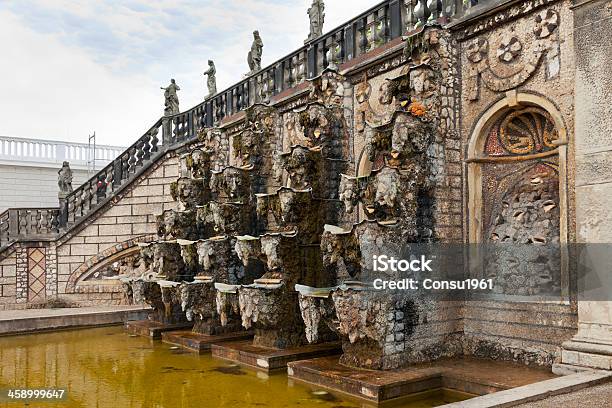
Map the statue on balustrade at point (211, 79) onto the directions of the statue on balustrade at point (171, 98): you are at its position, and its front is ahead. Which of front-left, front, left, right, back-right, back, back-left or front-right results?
back-left

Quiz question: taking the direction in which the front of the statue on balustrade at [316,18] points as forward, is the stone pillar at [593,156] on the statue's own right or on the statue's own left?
on the statue's own left

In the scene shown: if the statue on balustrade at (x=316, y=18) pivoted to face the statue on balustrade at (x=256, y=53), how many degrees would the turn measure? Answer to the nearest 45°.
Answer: approximately 90° to its right

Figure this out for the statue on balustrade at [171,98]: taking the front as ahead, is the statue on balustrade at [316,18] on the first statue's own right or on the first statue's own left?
on the first statue's own left

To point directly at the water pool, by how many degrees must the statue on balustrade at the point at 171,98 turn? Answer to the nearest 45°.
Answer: approximately 45° to its left

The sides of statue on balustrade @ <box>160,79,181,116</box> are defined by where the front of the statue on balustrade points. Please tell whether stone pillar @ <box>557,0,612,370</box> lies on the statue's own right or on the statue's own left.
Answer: on the statue's own left

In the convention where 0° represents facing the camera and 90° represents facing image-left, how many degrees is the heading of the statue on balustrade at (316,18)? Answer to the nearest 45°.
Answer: approximately 45°
